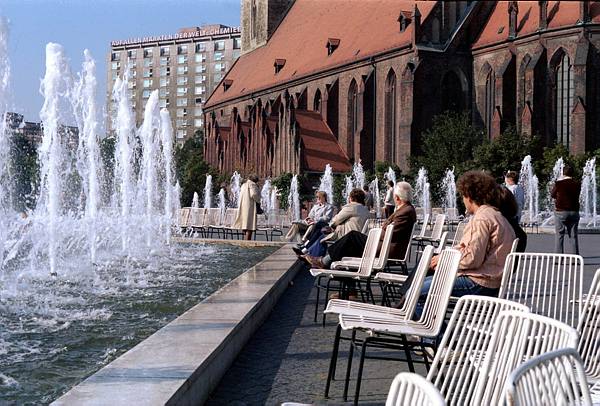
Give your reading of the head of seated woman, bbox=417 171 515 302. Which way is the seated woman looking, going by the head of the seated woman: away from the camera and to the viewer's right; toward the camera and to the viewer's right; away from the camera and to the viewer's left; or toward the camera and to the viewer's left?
away from the camera and to the viewer's left

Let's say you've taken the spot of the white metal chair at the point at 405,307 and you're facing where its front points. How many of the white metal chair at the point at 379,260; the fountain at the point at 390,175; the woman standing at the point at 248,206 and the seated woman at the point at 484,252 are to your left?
0

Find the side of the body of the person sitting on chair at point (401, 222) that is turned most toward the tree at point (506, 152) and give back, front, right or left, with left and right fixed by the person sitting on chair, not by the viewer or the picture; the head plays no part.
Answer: right

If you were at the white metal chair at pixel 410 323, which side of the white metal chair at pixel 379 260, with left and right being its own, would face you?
left

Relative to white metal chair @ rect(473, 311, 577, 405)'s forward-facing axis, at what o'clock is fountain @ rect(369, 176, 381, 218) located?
The fountain is roughly at 1 o'clock from the white metal chair.

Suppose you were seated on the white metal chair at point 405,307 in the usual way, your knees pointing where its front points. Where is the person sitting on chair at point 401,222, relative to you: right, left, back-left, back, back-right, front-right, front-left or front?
right

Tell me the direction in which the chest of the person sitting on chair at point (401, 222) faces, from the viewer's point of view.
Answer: to the viewer's left

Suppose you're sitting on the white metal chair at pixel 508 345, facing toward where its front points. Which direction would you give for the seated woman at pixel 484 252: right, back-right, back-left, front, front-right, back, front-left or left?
front-right

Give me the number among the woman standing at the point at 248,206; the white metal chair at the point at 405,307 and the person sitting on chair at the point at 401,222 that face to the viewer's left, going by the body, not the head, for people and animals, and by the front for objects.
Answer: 2

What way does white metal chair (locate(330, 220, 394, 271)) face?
to the viewer's left

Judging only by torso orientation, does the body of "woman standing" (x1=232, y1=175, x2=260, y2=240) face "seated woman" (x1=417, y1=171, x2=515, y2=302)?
no

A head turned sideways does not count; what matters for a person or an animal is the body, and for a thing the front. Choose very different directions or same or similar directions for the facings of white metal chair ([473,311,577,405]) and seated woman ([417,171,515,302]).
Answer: same or similar directions

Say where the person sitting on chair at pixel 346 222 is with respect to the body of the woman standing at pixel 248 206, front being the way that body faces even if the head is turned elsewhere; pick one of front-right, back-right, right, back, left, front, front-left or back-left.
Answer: back-right

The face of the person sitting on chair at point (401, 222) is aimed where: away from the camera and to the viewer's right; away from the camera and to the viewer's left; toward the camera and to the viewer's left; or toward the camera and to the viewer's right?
away from the camera and to the viewer's left

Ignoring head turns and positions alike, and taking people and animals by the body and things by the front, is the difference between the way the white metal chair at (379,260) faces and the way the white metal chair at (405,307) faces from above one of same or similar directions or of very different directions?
same or similar directions

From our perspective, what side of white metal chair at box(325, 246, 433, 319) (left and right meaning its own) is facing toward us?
left
